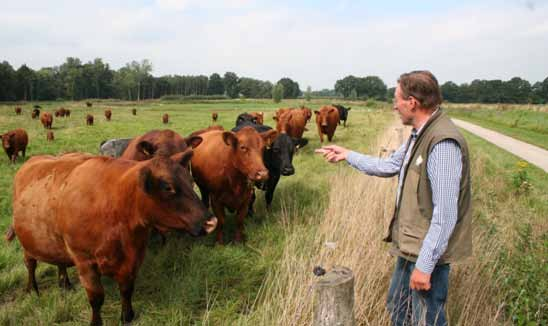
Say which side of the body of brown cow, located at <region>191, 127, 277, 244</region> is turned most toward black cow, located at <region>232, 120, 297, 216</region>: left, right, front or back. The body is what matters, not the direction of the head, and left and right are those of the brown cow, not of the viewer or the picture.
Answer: left

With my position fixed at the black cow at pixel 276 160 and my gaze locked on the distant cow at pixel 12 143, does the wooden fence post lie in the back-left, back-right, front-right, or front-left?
back-left

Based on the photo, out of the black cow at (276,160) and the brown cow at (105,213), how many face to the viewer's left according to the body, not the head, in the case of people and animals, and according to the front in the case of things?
0

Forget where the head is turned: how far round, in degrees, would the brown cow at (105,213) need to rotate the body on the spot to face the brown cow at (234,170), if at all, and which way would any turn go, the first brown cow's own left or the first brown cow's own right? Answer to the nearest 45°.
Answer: approximately 90° to the first brown cow's own left

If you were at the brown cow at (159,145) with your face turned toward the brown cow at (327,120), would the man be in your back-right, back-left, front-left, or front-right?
back-right

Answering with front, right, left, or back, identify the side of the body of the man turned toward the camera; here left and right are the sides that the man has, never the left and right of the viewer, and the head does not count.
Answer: left

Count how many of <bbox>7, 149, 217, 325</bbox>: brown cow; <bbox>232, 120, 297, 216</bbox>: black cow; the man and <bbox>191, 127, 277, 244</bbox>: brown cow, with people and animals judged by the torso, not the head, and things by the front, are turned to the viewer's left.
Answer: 1

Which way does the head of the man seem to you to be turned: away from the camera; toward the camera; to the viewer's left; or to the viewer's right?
to the viewer's left

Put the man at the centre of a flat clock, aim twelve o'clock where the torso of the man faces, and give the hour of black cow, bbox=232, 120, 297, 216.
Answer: The black cow is roughly at 2 o'clock from the man.

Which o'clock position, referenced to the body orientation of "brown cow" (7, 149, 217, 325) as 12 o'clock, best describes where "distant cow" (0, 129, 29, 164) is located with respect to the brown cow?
The distant cow is roughly at 7 o'clock from the brown cow.

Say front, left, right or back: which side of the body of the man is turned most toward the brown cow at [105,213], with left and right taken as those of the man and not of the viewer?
front

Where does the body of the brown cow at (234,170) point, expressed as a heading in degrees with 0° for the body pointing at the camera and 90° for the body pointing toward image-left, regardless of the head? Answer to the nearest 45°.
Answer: approximately 315°

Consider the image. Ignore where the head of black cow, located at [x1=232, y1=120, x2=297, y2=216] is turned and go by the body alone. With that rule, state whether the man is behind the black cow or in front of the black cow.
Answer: in front

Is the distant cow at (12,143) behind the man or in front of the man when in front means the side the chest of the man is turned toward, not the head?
in front

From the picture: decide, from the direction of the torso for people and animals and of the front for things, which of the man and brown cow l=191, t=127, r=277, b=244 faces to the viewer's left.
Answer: the man
